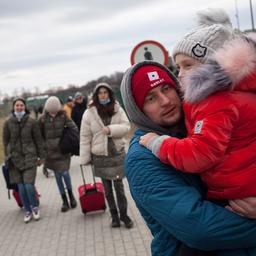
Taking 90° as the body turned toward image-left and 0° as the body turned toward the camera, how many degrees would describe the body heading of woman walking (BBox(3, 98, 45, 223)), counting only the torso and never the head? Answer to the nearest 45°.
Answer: approximately 0°

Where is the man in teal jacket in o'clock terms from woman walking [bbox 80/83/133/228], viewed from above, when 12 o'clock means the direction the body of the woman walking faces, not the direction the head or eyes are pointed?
The man in teal jacket is roughly at 12 o'clock from the woman walking.

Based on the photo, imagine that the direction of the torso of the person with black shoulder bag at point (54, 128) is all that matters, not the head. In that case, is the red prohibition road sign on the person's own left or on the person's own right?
on the person's own left

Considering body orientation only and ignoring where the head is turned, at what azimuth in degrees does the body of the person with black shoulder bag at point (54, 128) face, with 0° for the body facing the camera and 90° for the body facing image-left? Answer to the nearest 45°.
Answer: approximately 0°

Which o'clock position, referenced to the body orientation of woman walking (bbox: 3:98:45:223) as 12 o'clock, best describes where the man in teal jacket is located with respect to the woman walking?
The man in teal jacket is roughly at 12 o'clock from the woman walking.
